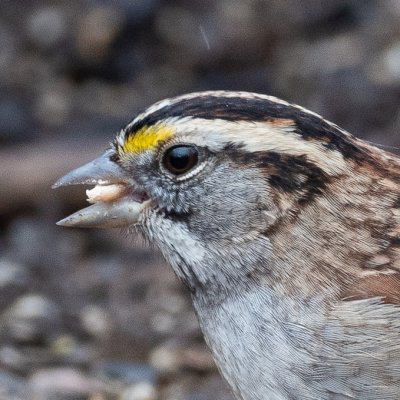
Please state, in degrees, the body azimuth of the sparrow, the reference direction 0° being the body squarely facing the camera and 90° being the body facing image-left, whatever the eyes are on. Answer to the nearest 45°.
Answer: approximately 90°

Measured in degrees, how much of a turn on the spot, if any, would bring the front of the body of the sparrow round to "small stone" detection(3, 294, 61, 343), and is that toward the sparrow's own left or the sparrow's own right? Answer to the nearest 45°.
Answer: approximately 45° to the sparrow's own right

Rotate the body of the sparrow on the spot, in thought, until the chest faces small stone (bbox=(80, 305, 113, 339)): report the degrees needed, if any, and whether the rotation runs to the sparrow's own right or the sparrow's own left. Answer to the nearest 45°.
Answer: approximately 45° to the sparrow's own right

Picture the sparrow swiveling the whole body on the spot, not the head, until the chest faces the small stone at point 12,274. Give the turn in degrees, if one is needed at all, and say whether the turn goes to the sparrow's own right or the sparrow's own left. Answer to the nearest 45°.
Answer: approximately 45° to the sparrow's own right
